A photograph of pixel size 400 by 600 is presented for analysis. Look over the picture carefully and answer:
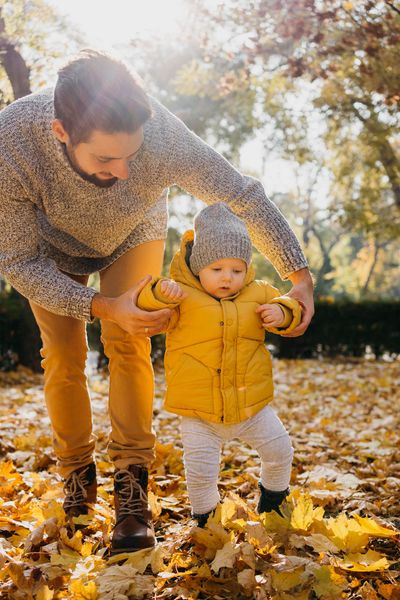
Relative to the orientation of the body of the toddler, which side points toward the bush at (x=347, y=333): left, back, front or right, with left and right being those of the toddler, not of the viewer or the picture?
back

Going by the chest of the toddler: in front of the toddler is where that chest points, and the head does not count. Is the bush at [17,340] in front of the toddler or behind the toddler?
behind

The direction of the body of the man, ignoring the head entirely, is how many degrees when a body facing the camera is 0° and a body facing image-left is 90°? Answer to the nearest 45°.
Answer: approximately 0°

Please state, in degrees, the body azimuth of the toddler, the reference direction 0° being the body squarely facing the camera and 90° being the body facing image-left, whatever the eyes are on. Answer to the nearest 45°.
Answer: approximately 0°
